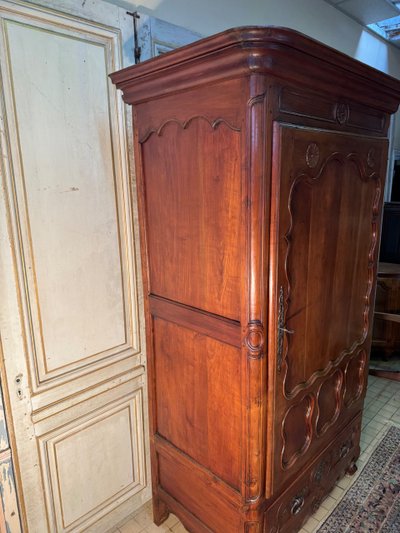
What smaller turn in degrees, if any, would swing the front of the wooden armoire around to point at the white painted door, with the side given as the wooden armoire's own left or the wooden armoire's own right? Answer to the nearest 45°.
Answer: approximately 135° to the wooden armoire's own right

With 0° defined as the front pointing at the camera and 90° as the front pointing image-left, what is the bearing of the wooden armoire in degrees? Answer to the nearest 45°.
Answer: approximately 315°

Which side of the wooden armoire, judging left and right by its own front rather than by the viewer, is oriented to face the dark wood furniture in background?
left
